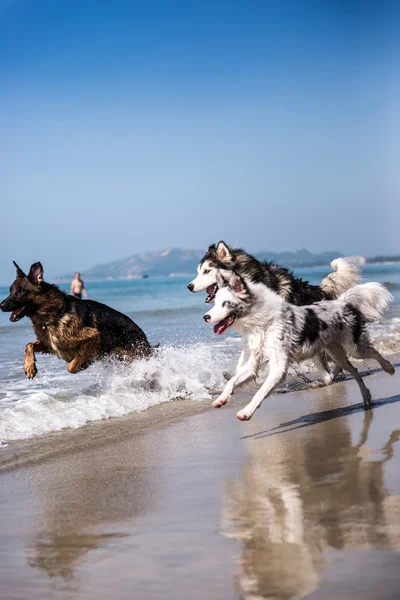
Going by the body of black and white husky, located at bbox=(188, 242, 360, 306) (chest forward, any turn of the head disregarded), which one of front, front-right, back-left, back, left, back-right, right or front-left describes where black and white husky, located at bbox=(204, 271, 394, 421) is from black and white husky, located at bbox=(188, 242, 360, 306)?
left

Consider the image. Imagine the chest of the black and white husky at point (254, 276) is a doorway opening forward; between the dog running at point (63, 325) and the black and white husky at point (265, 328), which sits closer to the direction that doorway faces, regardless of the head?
the dog running

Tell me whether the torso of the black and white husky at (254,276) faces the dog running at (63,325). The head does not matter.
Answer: yes

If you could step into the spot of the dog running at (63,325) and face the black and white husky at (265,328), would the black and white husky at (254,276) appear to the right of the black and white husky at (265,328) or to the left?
left

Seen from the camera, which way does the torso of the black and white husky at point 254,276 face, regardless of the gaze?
to the viewer's left
